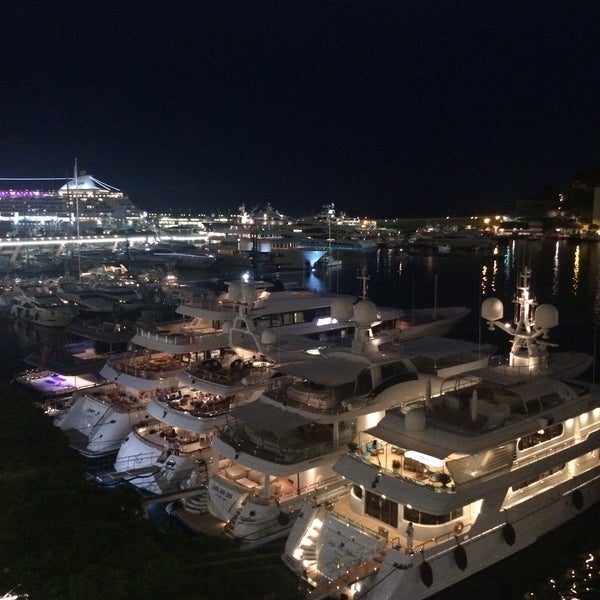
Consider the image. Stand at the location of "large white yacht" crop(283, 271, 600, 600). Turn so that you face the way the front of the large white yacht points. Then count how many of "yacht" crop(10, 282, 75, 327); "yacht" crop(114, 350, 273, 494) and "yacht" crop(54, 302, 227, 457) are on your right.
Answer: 0

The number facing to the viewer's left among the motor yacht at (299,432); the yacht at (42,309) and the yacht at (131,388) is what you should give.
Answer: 0

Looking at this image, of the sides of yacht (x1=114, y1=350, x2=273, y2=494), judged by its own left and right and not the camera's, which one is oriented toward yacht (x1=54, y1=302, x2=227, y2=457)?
left

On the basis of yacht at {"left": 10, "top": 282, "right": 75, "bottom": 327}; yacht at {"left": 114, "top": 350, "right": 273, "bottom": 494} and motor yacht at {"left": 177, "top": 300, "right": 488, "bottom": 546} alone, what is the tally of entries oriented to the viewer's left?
0

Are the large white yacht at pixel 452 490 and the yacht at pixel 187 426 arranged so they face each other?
no

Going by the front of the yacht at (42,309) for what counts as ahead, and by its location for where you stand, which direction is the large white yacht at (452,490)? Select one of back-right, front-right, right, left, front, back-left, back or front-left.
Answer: front-right

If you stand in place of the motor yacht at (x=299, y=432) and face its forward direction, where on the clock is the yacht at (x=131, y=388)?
The yacht is roughly at 9 o'clock from the motor yacht.

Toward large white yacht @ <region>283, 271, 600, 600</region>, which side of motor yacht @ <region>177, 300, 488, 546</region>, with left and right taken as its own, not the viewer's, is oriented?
right

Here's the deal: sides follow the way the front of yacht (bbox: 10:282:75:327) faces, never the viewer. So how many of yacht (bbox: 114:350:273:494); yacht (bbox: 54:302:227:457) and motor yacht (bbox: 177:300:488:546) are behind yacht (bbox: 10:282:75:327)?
0

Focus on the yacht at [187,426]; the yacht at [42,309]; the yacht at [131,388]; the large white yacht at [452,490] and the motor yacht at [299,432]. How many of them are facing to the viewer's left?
0

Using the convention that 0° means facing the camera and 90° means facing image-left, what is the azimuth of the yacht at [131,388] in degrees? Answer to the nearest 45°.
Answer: approximately 225°

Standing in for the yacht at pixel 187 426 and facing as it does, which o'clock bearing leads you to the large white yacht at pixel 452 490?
The large white yacht is roughly at 3 o'clock from the yacht.

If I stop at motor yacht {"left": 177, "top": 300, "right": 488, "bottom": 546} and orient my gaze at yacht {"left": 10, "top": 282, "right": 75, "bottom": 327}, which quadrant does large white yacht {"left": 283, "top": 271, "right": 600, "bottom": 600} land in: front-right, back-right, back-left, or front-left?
back-right

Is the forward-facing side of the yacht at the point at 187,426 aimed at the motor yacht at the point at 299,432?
no

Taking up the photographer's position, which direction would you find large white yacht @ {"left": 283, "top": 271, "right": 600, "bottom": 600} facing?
facing away from the viewer and to the right of the viewer

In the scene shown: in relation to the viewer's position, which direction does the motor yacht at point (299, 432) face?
facing away from the viewer and to the right of the viewer

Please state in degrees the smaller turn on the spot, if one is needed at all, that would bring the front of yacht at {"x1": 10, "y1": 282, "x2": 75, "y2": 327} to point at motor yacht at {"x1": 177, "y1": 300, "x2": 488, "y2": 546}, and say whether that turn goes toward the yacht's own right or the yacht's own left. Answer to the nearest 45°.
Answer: approximately 45° to the yacht's own right

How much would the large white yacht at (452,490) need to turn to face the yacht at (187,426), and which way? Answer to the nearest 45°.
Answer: approximately 90° to its left

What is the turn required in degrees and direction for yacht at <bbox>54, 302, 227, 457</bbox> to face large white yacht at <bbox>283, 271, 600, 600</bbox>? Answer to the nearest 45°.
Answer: approximately 90° to its right

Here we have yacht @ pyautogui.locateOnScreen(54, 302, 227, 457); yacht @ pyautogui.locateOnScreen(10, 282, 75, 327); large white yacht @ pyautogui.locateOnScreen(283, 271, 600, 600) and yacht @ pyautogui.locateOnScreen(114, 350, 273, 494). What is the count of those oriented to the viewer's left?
0

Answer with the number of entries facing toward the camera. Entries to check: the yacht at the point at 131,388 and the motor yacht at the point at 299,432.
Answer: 0

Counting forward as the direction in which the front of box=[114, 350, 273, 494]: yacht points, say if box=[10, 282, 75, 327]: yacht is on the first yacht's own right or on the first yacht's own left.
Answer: on the first yacht's own left

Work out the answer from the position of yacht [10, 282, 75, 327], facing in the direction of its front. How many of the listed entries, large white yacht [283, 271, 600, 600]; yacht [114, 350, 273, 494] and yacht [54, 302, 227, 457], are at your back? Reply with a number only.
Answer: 0
